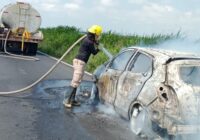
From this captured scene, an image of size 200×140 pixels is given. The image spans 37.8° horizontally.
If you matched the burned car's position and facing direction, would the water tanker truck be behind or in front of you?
in front

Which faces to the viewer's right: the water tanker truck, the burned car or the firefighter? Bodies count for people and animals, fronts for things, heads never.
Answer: the firefighter

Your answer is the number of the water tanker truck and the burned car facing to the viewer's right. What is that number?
0

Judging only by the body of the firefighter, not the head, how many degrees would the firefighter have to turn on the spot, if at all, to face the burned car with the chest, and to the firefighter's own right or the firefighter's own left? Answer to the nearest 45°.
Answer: approximately 45° to the firefighter's own right

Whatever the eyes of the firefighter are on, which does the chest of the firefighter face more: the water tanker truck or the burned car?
the burned car

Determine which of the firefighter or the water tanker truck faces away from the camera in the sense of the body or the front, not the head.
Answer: the water tanker truck

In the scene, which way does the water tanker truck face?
away from the camera

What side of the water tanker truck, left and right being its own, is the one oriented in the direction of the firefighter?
back

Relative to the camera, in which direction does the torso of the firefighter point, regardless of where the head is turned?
to the viewer's right

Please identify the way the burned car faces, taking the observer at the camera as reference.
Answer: facing away from the viewer and to the left of the viewer

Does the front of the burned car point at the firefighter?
yes

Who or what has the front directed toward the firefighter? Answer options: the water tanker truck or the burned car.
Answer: the burned car

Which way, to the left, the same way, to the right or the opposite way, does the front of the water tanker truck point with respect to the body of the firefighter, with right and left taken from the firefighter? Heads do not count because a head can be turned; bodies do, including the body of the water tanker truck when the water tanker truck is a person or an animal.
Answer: to the left
